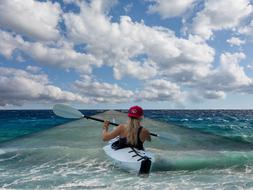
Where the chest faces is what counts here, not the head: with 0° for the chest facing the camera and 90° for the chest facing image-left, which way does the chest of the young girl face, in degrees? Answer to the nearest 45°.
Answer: approximately 180°

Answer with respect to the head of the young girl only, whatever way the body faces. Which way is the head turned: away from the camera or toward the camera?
away from the camera

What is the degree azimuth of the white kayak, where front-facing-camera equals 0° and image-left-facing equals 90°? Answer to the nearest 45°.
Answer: approximately 135°
